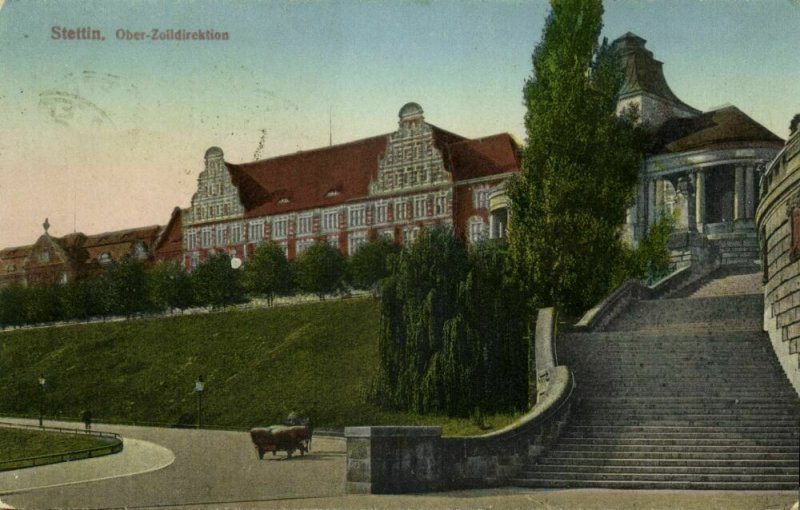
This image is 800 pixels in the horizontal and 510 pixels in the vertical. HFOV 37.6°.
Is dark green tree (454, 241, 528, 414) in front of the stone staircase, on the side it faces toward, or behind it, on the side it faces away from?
behind

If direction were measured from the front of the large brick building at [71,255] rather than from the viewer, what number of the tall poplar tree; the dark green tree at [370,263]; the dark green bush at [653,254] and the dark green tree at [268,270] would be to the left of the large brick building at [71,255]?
4

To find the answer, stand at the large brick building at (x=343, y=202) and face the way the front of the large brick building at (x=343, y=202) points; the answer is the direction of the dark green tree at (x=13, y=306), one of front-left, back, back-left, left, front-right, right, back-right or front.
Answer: right

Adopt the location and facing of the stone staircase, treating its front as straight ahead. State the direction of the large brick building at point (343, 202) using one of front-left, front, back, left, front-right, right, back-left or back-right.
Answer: back-right

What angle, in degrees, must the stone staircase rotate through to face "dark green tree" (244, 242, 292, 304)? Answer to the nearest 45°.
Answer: approximately 135° to its right

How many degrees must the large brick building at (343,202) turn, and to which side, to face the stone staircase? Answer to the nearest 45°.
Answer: approximately 45° to its left
